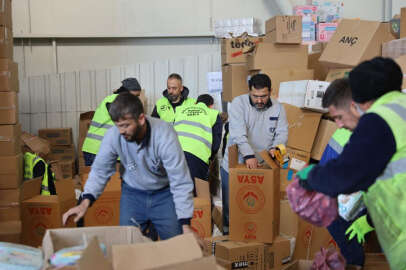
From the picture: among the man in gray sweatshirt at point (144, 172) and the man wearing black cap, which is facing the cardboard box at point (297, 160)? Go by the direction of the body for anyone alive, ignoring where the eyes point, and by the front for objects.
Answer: the man wearing black cap

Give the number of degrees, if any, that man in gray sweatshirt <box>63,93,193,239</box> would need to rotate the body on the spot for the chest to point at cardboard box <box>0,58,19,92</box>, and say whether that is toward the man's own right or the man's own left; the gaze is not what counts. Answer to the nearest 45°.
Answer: approximately 90° to the man's own right

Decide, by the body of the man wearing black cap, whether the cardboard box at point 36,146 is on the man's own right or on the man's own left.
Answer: on the man's own left

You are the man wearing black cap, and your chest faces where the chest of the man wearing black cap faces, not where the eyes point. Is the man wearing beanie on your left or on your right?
on your right

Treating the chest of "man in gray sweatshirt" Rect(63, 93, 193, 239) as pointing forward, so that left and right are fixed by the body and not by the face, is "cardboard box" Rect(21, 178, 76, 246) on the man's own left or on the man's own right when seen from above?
on the man's own right

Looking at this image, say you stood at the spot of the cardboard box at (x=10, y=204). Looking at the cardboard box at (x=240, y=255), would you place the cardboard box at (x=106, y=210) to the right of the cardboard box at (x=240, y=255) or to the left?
left

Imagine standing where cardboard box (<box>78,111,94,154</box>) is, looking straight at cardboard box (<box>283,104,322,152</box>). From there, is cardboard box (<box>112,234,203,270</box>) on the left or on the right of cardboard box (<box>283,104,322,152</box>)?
right

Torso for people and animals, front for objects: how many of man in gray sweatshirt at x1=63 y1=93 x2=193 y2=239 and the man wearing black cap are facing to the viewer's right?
1

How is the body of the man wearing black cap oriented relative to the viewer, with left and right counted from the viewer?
facing to the right of the viewer
